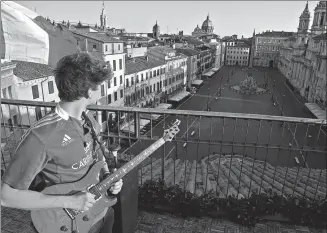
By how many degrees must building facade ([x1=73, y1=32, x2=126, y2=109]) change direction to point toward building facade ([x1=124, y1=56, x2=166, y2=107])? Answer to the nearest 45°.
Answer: approximately 90° to its left

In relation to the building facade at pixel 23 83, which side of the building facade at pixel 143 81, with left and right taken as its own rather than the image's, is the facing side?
right

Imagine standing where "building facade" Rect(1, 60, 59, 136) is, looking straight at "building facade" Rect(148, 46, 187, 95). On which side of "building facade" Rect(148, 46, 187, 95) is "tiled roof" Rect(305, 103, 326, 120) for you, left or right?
right

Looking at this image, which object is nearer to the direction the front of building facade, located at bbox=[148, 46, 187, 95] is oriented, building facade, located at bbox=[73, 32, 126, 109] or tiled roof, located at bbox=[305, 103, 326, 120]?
the tiled roof

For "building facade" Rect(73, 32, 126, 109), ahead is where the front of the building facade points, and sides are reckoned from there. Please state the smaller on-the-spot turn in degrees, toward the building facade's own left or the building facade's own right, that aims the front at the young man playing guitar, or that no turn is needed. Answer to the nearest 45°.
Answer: approximately 45° to the building facade's own right

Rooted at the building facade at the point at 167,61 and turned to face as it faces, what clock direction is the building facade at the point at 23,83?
the building facade at the point at 23,83 is roughly at 2 o'clock from the building facade at the point at 167,61.

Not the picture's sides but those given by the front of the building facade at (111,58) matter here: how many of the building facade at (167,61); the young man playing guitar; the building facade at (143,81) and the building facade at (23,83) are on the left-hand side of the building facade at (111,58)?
2

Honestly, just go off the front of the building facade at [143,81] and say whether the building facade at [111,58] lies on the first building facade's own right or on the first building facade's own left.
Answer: on the first building facade's own right

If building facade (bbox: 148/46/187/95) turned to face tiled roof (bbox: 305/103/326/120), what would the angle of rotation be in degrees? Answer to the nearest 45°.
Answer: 0° — it already faces it

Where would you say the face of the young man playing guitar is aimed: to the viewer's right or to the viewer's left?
to the viewer's right
